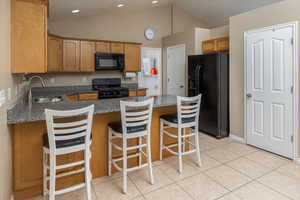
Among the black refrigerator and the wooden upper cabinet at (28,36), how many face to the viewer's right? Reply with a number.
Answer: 1

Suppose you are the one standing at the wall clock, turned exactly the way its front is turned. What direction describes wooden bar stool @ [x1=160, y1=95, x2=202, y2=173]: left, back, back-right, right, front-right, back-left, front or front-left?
front

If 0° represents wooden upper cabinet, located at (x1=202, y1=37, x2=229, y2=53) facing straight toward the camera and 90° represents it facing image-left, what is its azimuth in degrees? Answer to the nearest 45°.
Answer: approximately 45°

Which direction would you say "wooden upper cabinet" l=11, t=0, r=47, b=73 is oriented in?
to the viewer's right

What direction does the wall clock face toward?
toward the camera

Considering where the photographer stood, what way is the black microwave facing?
facing the viewer

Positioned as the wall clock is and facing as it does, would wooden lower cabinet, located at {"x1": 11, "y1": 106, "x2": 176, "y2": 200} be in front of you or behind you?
in front
